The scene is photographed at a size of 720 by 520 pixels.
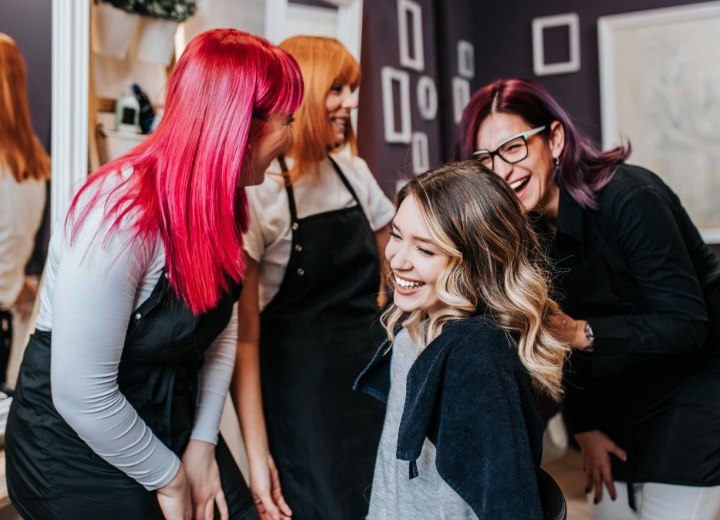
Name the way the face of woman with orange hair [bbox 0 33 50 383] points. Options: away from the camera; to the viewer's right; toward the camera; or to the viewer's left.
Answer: away from the camera

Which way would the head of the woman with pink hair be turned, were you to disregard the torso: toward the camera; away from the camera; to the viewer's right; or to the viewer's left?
to the viewer's right

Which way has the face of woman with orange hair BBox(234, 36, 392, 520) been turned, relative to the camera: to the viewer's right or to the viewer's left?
to the viewer's right

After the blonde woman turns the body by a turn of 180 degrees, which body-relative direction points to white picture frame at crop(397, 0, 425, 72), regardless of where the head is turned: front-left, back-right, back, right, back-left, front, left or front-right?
front-left

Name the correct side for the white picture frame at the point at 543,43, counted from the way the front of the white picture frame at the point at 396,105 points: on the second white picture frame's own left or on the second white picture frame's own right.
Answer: on the second white picture frame's own left

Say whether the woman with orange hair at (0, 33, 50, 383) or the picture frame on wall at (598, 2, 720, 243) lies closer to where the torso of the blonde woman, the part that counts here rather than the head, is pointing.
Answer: the woman with orange hair

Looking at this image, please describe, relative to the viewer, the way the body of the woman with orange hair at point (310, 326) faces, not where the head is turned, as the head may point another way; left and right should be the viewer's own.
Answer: facing the viewer and to the right of the viewer

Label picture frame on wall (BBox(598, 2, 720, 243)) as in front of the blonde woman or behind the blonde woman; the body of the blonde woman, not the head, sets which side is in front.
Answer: behind

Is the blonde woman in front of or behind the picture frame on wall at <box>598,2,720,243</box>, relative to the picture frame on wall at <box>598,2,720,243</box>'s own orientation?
in front

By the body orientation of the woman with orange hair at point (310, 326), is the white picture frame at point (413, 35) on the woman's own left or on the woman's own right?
on the woman's own left

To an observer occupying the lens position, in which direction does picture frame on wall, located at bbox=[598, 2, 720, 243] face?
facing the viewer and to the left of the viewer

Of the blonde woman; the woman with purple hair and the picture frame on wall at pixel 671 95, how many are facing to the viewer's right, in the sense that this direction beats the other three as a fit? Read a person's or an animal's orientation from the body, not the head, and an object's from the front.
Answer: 0
